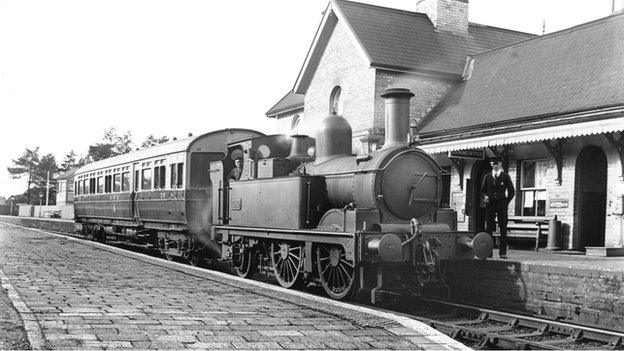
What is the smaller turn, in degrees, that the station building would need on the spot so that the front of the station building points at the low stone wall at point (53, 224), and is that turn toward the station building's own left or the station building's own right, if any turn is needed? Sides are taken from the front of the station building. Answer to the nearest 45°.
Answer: approximately 90° to the station building's own right

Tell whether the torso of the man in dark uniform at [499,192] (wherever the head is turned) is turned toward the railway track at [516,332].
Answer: yes

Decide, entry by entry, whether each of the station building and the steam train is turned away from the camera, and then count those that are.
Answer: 0

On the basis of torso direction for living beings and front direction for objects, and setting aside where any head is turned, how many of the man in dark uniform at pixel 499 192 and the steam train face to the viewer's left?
0

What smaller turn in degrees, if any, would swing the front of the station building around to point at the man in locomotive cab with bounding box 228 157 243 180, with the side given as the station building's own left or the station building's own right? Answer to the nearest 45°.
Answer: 0° — it already faces them

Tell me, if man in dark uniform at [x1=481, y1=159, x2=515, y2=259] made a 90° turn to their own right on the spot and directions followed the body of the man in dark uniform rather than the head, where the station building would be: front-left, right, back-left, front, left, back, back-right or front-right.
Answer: right

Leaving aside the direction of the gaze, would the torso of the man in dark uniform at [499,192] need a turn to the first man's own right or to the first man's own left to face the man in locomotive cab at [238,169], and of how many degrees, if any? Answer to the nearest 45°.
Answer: approximately 90° to the first man's own right

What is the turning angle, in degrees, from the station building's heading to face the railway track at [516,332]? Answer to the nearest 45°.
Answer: approximately 45° to its left

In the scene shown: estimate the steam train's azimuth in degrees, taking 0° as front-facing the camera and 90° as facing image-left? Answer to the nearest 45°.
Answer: approximately 315°
